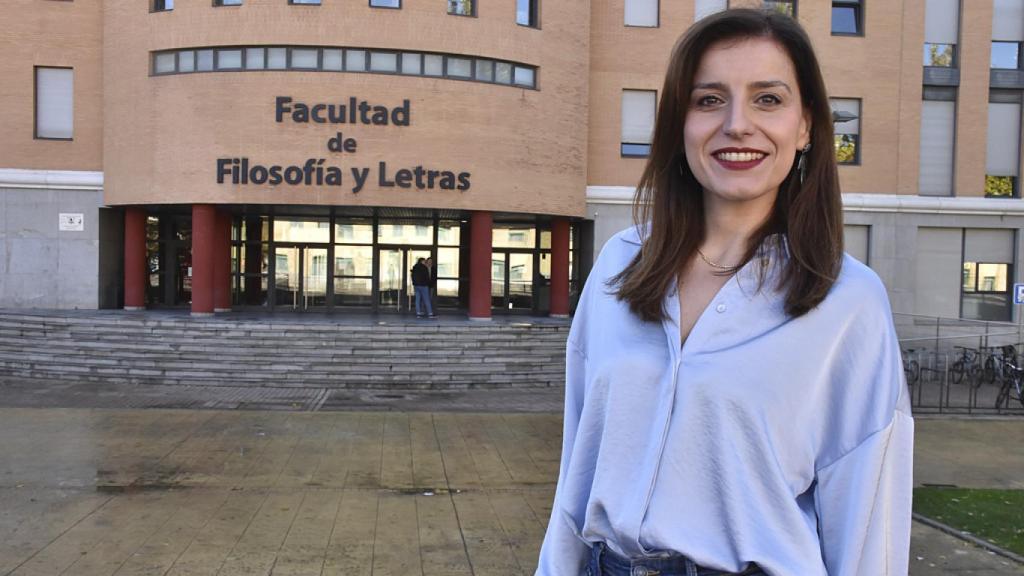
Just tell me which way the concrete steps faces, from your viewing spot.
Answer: facing the viewer

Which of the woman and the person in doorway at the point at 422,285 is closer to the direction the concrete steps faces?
the woman

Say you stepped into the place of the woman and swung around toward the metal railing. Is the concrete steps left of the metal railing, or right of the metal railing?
left

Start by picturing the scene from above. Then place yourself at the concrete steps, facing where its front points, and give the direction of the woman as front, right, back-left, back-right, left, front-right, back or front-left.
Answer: front

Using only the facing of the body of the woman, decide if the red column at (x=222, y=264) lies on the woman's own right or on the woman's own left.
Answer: on the woman's own right

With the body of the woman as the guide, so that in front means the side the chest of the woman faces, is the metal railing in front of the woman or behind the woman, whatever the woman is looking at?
behind

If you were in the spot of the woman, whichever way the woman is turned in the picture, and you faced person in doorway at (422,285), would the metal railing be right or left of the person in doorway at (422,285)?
right

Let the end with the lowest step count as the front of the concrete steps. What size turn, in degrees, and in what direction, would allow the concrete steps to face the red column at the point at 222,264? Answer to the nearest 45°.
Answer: approximately 180°

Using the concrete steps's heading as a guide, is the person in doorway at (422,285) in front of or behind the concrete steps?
behind

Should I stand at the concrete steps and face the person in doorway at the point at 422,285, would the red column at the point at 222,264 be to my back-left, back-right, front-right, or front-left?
front-left

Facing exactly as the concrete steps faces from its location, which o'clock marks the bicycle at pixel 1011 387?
The bicycle is roughly at 10 o'clock from the concrete steps.

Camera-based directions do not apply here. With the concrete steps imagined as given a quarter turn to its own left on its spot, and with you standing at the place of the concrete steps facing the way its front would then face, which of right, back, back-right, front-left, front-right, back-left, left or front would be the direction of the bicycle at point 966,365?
front

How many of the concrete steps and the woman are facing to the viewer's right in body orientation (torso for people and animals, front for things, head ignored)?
0

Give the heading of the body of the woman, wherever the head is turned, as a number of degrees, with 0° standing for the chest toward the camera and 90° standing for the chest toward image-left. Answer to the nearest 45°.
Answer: approximately 45°
